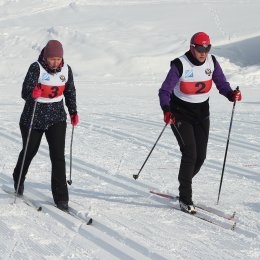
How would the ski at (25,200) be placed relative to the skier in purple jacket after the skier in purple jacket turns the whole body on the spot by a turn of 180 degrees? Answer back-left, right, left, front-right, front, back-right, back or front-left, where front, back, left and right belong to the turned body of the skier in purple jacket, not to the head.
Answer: front-left

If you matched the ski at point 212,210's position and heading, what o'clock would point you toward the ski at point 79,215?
the ski at point 79,215 is roughly at 4 o'clock from the ski at point 212,210.

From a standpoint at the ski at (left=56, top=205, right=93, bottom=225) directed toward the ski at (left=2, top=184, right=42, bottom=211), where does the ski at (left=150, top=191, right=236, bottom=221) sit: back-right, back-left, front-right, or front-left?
back-right

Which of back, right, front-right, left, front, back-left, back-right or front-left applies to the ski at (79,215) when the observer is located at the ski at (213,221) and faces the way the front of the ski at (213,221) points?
back-right

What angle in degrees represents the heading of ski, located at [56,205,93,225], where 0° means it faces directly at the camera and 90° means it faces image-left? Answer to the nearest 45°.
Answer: approximately 315°

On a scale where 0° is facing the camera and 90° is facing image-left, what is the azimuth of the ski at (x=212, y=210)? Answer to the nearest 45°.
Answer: approximately 315°

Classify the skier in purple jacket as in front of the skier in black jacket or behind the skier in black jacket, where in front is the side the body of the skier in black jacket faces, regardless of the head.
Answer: in front

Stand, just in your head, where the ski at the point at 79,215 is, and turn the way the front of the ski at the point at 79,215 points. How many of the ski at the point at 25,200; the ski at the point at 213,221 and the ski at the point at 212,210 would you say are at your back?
1

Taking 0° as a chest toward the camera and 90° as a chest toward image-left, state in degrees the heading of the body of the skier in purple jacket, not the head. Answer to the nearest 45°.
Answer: approximately 315°

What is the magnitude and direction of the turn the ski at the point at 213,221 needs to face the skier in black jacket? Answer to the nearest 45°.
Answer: approximately 135° to its right
